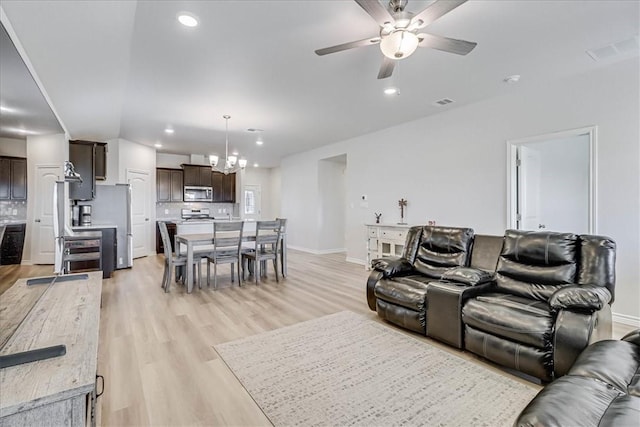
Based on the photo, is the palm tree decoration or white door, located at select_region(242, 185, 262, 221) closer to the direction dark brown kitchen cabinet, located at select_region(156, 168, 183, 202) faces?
the palm tree decoration

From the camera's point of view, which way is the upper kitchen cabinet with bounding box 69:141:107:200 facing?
to the viewer's right

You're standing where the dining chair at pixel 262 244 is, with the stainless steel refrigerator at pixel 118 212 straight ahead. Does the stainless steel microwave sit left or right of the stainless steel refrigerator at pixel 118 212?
right

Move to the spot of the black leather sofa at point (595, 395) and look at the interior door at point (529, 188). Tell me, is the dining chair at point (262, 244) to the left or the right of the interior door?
left

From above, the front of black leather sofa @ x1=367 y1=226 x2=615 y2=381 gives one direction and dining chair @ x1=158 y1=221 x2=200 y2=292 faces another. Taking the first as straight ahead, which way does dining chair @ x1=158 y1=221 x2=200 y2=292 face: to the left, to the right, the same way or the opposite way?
the opposite way
